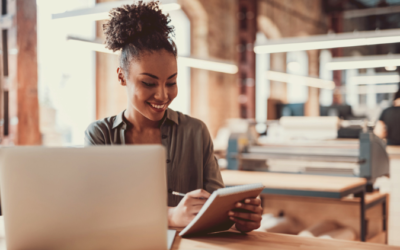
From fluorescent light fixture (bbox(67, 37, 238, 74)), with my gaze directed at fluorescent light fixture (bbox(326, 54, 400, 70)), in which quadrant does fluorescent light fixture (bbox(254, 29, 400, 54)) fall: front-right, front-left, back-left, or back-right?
front-right

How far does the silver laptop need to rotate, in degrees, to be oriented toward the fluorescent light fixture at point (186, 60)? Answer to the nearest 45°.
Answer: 0° — it already faces it

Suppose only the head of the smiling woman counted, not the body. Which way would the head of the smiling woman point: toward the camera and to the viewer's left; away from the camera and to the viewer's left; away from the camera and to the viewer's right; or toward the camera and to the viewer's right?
toward the camera and to the viewer's right

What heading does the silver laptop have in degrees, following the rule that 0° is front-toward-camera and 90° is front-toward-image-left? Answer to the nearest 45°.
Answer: approximately 180°

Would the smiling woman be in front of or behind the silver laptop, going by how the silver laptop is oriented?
in front

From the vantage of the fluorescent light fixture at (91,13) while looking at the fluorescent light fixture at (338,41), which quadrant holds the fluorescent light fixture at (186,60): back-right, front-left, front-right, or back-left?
front-left

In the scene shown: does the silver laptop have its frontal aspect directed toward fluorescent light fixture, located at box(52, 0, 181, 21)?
yes

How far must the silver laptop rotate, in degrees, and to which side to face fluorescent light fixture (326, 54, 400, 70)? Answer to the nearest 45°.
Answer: approximately 45° to its right

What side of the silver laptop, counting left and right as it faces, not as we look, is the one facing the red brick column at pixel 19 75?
front

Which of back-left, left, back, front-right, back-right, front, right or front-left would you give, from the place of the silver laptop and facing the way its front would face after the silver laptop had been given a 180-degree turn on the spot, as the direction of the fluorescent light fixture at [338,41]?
back-left

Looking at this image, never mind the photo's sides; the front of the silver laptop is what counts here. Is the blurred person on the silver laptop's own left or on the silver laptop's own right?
on the silver laptop's own right

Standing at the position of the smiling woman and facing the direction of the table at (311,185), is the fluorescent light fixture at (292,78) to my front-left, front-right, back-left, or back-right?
front-left
